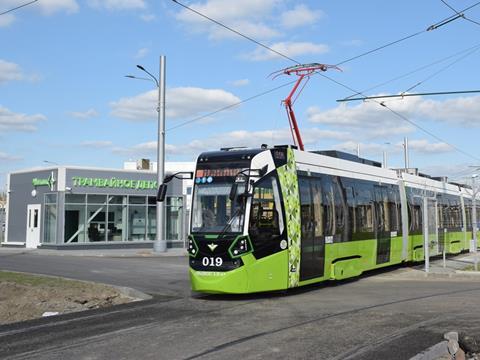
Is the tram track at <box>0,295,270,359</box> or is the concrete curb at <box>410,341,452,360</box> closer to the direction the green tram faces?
the tram track

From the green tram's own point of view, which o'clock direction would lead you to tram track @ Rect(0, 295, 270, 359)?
The tram track is roughly at 12 o'clock from the green tram.

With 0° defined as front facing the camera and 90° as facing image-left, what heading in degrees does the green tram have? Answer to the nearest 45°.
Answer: approximately 45°

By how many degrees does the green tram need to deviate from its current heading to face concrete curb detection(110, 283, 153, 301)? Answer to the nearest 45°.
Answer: approximately 45° to its right

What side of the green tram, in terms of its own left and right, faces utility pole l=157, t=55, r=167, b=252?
right

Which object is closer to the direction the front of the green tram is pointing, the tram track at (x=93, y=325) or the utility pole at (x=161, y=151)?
the tram track

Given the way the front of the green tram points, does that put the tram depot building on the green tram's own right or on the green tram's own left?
on the green tram's own right
